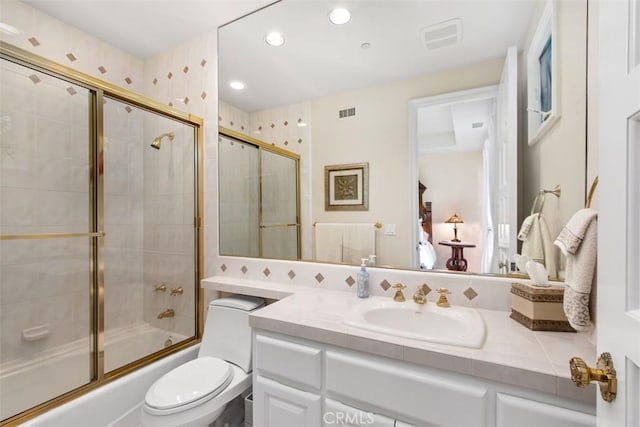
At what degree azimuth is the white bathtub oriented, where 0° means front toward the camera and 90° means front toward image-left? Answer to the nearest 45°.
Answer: approximately 315°

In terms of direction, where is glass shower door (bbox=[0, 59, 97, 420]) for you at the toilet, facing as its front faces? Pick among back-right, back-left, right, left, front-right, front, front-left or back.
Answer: right

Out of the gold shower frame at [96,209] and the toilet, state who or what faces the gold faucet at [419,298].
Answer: the gold shower frame

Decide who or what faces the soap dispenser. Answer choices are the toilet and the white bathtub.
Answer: the white bathtub

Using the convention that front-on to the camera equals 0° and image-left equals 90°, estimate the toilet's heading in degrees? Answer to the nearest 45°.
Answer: approximately 45°

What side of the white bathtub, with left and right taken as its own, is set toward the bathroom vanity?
front

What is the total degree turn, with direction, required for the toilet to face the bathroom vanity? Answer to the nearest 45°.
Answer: approximately 90° to its left

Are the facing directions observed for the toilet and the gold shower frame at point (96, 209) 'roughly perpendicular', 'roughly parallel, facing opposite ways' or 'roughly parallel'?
roughly perpendicular

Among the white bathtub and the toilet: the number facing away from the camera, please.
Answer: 0

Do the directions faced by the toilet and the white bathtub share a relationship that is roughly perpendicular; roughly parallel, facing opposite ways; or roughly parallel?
roughly perpendicular

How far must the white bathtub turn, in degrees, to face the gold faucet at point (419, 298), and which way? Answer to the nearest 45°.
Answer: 0° — it already faces it

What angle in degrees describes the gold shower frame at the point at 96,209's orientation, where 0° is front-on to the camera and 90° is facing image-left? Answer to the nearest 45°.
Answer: approximately 315°

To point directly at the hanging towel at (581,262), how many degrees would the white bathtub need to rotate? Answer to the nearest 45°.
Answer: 0° — it already faces it

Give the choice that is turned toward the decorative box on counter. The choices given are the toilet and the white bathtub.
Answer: the white bathtub

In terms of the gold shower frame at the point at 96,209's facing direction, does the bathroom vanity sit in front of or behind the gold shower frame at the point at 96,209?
in front
